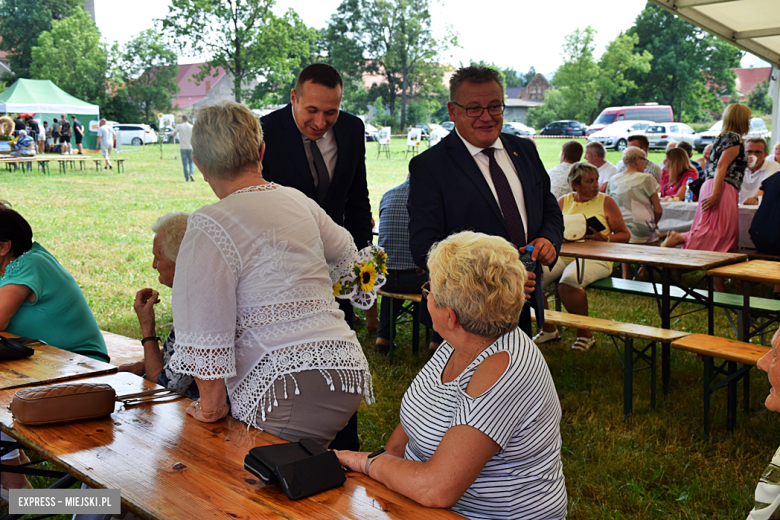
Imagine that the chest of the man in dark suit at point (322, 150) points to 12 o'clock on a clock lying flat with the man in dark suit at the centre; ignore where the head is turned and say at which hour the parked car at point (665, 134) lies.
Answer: The parked car is roughly at 7 o'clock from the man in dark suit.
